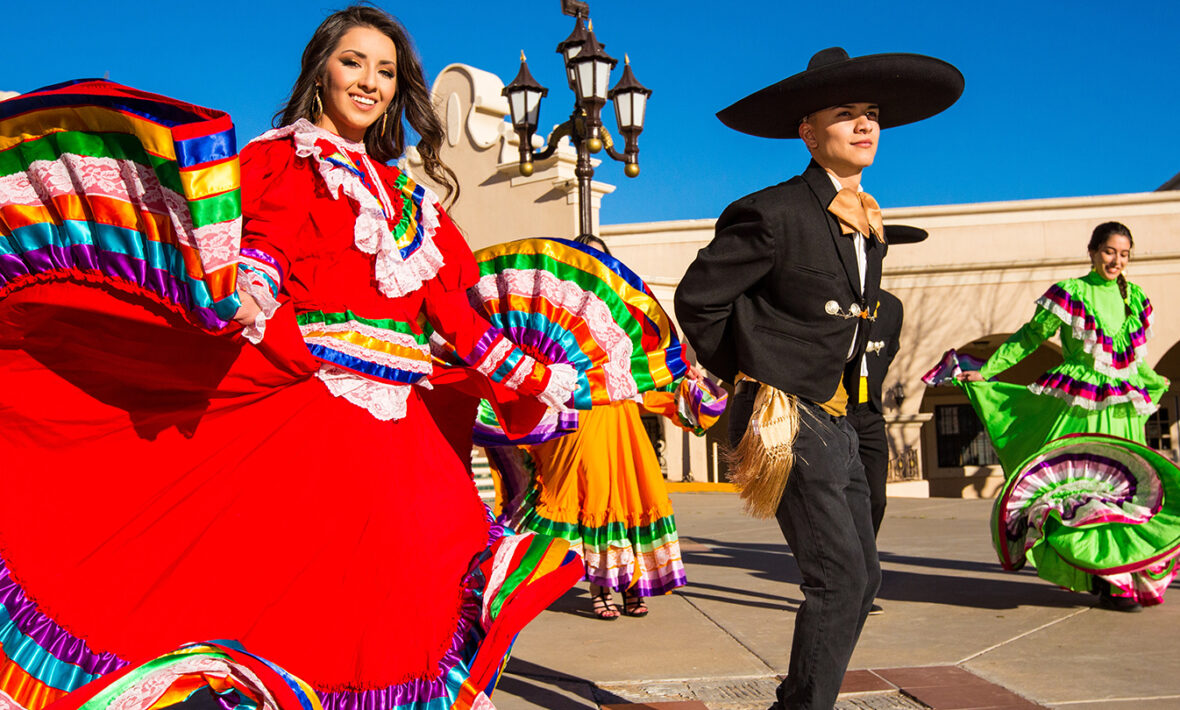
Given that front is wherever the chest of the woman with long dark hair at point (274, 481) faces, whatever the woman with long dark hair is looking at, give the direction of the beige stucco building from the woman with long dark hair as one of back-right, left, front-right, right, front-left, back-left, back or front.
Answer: left

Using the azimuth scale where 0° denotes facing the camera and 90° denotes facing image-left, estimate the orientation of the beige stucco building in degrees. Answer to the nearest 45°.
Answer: approximately 0°

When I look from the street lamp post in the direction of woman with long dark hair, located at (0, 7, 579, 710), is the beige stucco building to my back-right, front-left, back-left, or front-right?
back-left

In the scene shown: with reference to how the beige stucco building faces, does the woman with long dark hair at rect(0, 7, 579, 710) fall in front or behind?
in front

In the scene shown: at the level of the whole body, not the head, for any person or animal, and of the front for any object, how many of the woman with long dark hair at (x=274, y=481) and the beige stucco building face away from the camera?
0

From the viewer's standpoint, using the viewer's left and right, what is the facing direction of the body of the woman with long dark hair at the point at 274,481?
facing the viewer and to the right of the viewer

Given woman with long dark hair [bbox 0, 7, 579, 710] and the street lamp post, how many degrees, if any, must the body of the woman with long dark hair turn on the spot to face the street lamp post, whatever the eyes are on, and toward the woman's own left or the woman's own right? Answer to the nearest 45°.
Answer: approximately 135° to the woman's own left

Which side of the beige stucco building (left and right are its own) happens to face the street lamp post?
front
